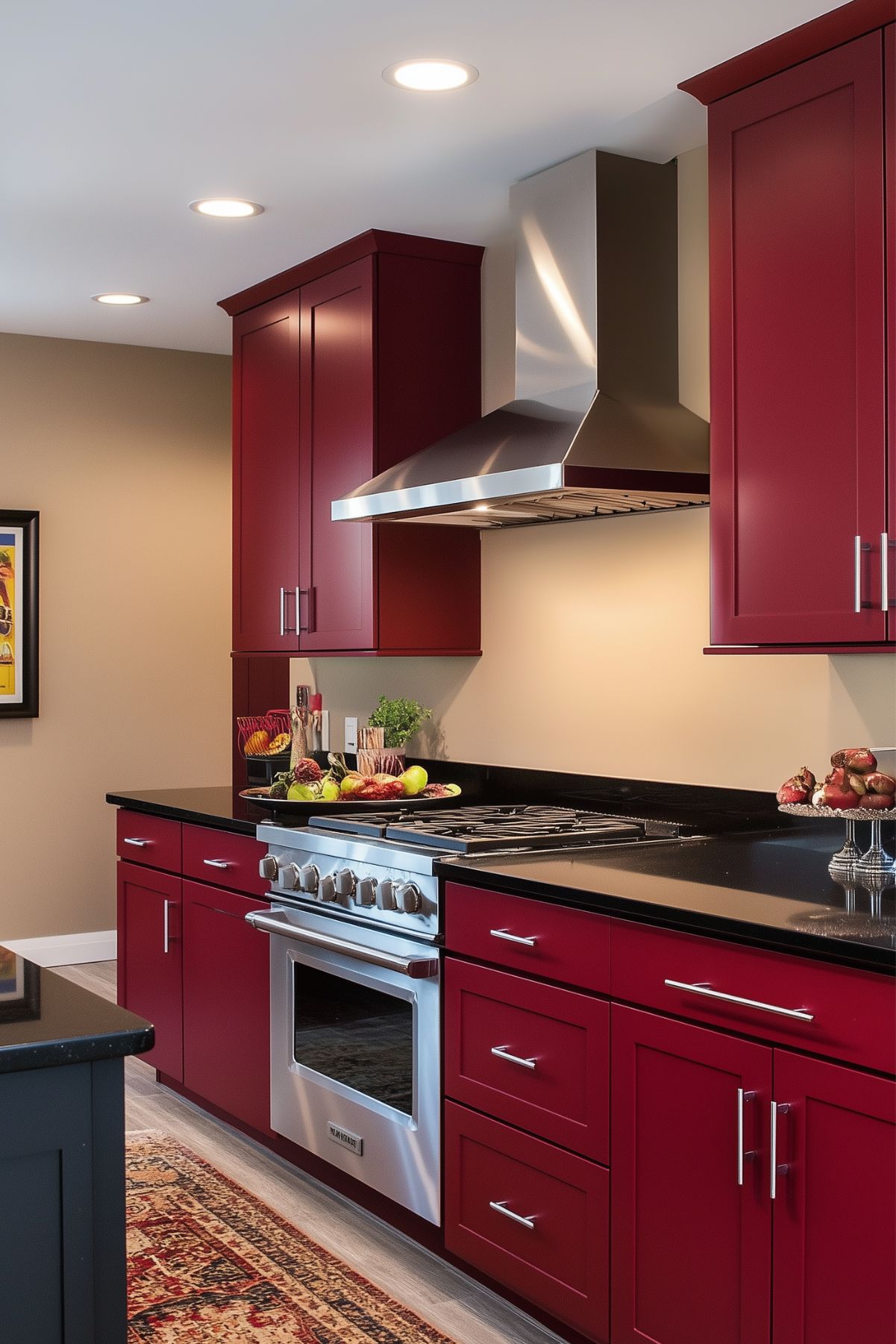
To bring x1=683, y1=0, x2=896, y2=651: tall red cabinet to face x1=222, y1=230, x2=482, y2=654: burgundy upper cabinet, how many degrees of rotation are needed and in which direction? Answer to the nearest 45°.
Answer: approximately 90° to its right

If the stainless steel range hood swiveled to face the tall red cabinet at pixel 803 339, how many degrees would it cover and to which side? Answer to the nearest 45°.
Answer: approximately 90° to its left

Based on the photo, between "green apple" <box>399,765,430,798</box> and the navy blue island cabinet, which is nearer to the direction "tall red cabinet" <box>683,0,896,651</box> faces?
the navy blue island cabinet

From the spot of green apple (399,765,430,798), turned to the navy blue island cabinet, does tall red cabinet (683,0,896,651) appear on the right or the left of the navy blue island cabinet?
left

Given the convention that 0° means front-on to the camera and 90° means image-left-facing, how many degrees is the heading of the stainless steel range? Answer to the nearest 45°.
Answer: approximately 45°

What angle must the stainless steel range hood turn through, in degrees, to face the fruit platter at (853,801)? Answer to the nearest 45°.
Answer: approximately 90° to its left

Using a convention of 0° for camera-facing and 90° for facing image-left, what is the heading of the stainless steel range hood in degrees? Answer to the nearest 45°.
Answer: approximately 45°

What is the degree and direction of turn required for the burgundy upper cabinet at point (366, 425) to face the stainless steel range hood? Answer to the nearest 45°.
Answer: approximately 90° to its left

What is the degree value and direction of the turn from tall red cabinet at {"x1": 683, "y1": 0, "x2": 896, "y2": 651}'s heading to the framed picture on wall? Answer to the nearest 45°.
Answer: approximately 90° to its right
